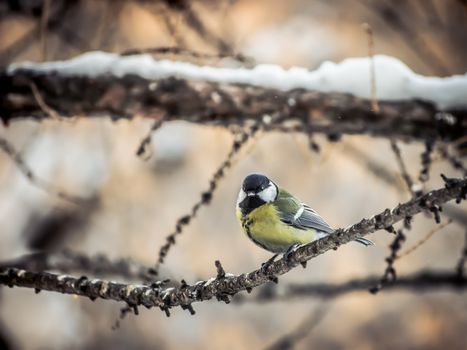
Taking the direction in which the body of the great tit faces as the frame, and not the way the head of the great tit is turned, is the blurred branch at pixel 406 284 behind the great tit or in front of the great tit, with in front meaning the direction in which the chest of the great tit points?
behind

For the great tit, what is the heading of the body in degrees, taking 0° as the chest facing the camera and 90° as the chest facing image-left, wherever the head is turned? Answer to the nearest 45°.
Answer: approximately 45°

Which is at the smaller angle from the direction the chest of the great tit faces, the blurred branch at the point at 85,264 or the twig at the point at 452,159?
the blurred branch

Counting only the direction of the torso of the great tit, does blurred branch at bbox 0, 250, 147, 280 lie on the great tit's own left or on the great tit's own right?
on the great tit's own right

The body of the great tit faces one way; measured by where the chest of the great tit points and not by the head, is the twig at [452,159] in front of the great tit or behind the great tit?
behind
